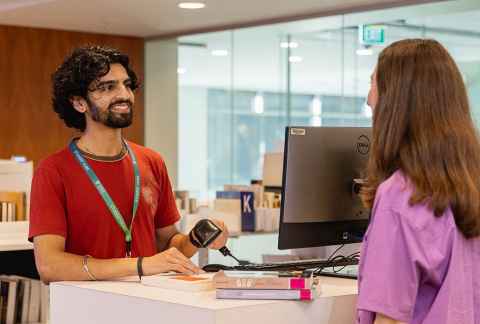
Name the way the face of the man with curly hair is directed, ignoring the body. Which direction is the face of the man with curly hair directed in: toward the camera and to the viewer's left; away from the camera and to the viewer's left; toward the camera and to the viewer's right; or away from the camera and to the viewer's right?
toward the camera and to the viewer's right

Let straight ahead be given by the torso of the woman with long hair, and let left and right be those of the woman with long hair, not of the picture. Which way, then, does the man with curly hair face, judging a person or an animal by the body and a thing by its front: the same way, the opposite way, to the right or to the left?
the opposite way

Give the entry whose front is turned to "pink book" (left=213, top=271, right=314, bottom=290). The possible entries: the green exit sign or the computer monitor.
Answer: the green exit sign

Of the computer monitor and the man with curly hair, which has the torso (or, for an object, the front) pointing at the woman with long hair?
the man with curly hair

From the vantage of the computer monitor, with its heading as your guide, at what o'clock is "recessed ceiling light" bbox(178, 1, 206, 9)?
The recessed ceiling light is roughly at 1 o'clock from the computer monitor.

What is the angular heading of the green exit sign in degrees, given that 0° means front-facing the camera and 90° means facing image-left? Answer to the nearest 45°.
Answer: approximately 0°

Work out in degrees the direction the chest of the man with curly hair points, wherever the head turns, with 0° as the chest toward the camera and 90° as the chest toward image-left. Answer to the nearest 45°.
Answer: approximately 315°

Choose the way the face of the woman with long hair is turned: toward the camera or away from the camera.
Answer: away from the camera

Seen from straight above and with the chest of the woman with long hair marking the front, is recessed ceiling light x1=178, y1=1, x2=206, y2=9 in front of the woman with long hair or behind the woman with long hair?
in front

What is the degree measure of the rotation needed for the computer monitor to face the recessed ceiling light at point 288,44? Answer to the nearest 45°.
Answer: approximately 45° to its right

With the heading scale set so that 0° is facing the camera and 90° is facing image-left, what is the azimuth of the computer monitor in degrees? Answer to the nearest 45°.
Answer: approximately 135°

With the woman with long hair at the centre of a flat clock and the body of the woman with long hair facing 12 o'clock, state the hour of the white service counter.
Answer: The white service counter is roughly at 11 o'clock from the woman with long hair.

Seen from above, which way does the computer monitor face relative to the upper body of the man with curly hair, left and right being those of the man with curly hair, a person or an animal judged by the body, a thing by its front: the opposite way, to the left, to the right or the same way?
the opposite way

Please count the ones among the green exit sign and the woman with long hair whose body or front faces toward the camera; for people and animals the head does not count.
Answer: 1

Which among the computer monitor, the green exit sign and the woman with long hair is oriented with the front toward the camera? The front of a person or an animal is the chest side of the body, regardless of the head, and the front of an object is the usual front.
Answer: the green exit sign

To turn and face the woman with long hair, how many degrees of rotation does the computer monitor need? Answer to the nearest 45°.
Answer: approximately 135° to its left
